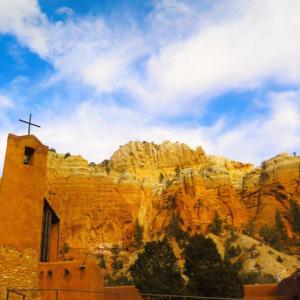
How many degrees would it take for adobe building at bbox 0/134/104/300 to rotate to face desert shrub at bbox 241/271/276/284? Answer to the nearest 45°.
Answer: approximately 135° to its left

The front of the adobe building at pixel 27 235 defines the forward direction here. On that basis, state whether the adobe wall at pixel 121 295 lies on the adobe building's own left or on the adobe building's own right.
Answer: on the adobe building's own left

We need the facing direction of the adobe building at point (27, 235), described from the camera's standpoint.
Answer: facing the viewer
